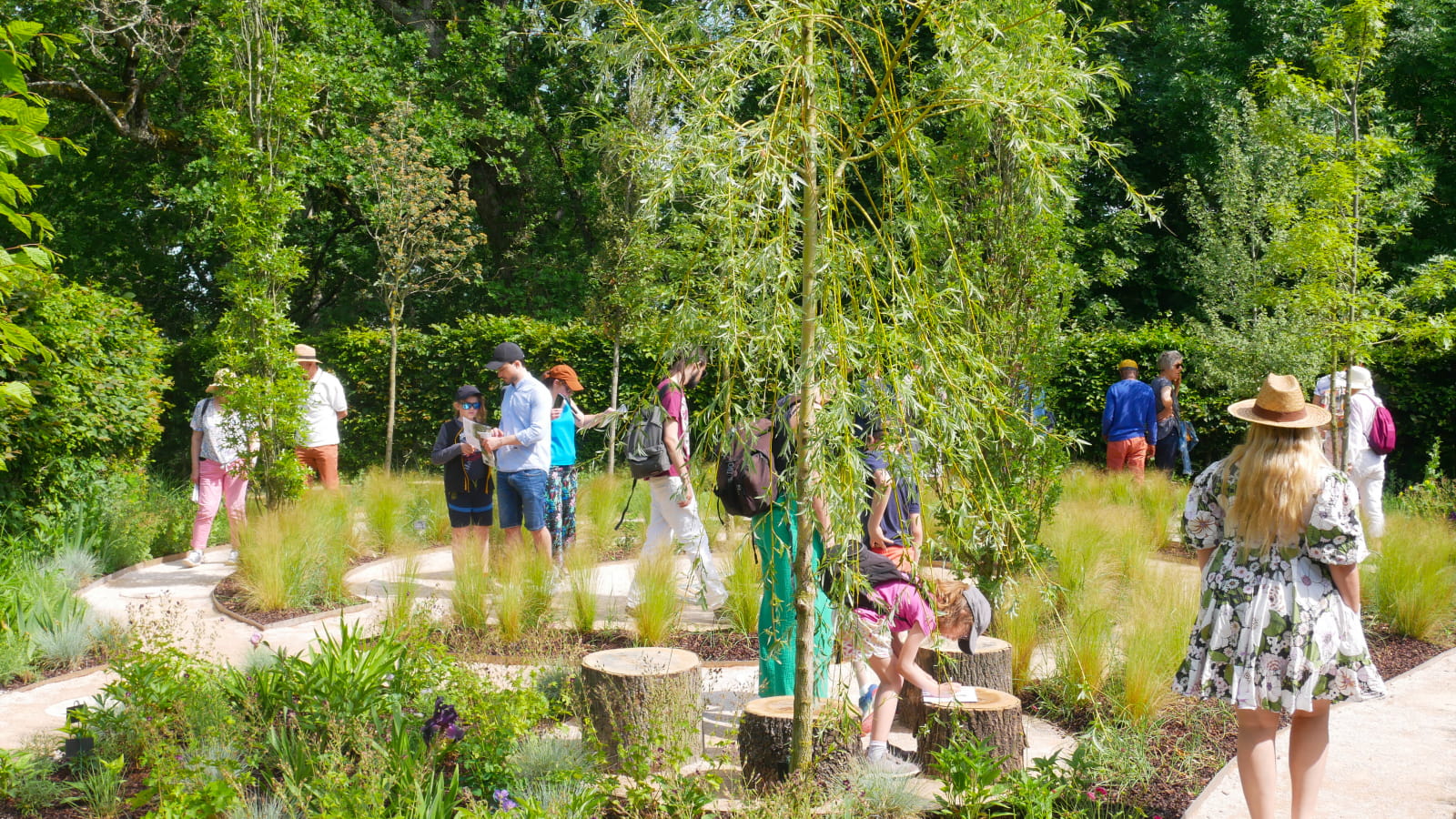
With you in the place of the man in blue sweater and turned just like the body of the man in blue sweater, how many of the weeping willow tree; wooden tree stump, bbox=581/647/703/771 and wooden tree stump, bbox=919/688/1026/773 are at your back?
3

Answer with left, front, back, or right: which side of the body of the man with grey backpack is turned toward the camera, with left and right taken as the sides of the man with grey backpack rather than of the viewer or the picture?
right

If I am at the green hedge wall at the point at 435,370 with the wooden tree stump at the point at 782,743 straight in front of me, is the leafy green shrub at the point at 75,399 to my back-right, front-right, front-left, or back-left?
front-right

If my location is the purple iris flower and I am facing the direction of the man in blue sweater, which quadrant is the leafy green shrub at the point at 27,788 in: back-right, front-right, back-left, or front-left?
back-left

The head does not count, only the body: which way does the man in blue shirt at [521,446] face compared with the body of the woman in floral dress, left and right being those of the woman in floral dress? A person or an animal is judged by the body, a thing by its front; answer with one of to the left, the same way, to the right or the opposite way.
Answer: the opposite way

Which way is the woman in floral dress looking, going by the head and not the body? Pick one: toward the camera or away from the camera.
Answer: away from the camera

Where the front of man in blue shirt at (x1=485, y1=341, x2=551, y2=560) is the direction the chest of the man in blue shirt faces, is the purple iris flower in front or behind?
in front

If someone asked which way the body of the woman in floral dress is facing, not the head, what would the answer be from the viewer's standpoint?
away from the camera

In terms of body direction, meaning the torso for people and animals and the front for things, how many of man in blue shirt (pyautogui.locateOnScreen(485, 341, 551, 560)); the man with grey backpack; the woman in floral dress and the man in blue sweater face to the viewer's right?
1

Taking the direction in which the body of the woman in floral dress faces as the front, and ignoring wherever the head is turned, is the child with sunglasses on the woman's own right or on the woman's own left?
on the woman's own left

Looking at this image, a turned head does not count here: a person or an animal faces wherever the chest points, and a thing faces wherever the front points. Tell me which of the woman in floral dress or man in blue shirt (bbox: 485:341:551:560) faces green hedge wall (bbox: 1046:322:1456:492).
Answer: the woman in floral dress

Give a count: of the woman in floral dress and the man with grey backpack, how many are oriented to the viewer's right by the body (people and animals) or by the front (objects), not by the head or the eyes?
1

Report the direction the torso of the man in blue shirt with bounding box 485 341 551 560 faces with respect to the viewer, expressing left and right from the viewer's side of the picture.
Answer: facing the viewer and to the left of the viewer

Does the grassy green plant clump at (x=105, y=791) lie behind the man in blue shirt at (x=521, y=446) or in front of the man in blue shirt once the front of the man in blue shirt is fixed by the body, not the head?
in front

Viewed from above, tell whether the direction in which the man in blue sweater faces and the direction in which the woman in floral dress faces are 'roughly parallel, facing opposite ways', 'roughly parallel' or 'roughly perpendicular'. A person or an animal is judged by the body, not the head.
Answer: roughly parallel

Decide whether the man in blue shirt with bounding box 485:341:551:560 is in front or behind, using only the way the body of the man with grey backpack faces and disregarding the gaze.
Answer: behind

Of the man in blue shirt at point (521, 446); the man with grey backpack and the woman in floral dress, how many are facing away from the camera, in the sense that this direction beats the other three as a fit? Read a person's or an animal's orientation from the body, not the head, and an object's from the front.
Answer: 1
